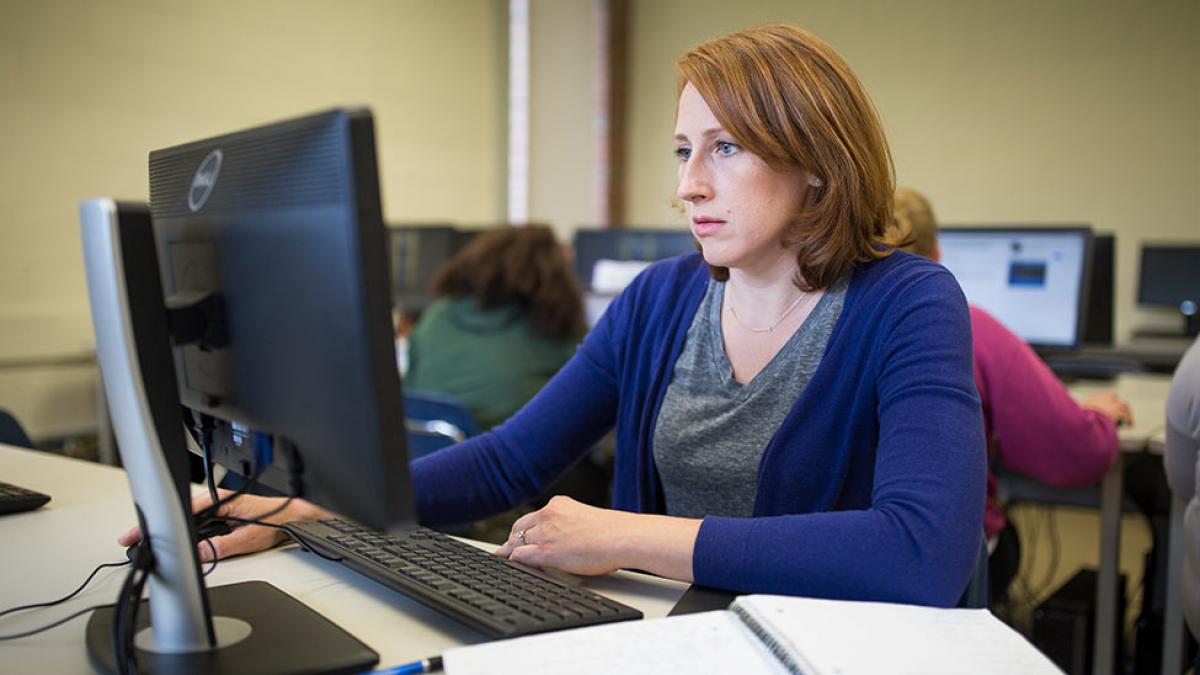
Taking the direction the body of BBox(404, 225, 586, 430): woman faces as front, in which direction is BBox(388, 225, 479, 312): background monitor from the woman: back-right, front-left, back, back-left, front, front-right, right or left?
front

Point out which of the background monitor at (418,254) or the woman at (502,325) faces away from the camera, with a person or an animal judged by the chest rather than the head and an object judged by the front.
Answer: the woman

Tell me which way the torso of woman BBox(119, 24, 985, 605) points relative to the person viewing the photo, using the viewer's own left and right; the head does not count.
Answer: facing the viewer and to the left of the viewer

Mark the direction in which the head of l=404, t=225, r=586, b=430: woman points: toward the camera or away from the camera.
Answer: away from the camera

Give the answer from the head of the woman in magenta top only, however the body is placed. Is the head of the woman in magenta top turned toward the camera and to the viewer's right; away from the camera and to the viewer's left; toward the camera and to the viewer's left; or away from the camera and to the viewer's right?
away from the camera and to the viewer's right

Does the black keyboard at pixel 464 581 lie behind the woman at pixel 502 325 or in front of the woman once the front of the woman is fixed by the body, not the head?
behind

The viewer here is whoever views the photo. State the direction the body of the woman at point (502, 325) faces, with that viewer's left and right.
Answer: facing away from the viewer

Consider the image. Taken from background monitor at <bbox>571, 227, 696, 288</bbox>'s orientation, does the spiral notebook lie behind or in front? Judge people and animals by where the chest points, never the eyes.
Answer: in front

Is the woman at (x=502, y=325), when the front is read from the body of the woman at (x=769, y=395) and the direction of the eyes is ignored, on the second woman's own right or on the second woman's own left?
on the second woman's own right

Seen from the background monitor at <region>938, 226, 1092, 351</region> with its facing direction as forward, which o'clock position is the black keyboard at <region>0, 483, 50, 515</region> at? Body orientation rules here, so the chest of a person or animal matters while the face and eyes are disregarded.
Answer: The black keyboard is roughly at 1 o'clock from the background monitor.

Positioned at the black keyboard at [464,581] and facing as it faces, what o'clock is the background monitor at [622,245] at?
The background monitor is roughly at 11 o'clock from the black keyboard.

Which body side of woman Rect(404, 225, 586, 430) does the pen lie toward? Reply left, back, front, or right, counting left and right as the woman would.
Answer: back

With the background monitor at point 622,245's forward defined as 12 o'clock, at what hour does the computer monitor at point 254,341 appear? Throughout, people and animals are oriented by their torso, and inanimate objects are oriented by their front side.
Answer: The computer monitor is roughly at 12 o'clock from the background monitor.

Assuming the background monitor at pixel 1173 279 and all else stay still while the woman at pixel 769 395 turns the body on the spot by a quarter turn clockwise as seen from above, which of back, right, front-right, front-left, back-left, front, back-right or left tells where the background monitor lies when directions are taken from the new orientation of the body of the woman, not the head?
right

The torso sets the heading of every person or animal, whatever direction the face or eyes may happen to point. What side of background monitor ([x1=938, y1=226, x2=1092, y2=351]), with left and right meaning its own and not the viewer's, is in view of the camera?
front

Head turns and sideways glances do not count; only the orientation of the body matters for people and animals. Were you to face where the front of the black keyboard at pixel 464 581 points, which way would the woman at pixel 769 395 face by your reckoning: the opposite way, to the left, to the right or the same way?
the opposite way

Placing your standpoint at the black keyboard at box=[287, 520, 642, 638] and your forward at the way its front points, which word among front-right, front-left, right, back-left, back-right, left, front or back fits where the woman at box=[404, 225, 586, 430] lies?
front-left

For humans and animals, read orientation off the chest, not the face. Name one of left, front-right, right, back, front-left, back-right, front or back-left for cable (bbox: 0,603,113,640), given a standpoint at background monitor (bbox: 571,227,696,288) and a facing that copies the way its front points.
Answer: front
